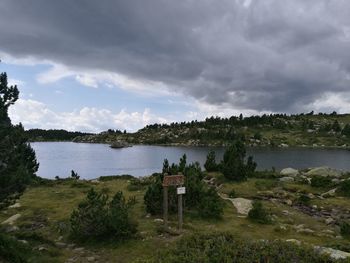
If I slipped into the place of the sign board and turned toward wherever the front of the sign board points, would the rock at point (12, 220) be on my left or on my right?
on my right

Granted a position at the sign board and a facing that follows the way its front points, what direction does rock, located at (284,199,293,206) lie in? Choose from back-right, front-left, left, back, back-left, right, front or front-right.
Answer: back-left

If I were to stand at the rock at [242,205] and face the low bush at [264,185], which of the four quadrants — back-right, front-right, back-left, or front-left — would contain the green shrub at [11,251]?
back-left

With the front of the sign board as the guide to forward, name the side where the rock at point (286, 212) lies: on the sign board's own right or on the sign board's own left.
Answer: on the sign board's own left

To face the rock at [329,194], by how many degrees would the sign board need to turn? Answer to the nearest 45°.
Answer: approximately 135° to its left

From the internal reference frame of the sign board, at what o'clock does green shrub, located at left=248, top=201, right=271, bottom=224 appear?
The green shrub is roughly at 8 o'clock from the sign board.

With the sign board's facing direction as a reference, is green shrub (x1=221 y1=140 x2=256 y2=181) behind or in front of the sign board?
behind

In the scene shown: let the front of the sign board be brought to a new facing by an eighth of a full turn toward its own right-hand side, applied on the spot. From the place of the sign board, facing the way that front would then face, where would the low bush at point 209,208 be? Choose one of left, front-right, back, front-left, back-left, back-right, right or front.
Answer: back

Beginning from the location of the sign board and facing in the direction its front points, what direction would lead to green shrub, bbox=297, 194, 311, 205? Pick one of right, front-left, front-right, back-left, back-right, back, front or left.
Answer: back-left

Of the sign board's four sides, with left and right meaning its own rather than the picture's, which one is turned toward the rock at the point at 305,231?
left

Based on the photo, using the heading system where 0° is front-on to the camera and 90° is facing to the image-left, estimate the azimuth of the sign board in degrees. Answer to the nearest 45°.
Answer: approximately 0°

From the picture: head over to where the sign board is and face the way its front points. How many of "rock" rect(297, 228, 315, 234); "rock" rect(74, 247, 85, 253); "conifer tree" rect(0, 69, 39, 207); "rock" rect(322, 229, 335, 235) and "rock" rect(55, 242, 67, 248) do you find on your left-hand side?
2
